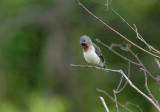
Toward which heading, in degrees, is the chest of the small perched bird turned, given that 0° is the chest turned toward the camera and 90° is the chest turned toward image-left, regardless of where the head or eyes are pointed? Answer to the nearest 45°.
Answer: approximately 45°
